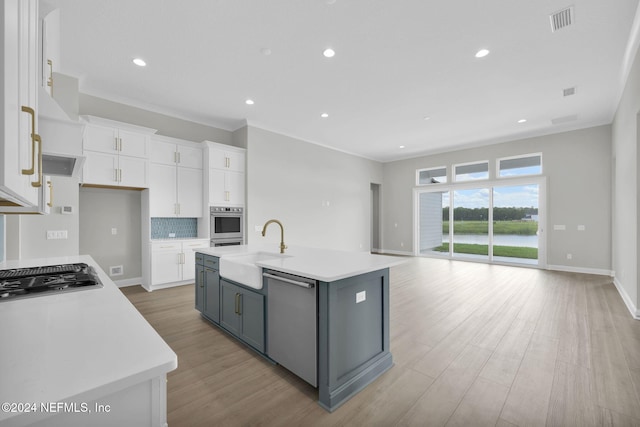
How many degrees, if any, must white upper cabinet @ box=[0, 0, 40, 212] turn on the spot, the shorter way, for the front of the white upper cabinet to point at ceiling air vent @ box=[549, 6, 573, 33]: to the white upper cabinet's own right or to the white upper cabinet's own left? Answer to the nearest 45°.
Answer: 0° — it already faces it

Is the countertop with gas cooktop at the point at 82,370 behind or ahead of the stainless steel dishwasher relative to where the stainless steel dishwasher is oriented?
ahead

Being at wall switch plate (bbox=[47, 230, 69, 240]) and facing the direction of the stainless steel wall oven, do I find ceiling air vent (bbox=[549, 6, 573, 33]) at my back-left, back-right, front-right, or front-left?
front-right

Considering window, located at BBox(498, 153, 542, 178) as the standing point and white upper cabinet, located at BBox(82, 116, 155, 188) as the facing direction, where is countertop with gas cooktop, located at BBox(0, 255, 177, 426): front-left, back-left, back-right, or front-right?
front-left

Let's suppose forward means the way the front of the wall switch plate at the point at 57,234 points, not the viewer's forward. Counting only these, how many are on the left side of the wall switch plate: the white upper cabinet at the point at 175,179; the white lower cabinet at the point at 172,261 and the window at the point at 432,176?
3

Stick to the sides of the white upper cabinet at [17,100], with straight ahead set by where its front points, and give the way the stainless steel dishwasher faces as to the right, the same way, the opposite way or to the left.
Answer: the opposite way

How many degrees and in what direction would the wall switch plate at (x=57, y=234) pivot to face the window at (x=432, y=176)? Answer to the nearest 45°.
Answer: approximately 90° to its left

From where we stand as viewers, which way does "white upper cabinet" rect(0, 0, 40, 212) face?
facing to the right of the viewer

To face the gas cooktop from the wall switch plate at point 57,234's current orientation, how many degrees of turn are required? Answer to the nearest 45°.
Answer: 0° — it already faces it

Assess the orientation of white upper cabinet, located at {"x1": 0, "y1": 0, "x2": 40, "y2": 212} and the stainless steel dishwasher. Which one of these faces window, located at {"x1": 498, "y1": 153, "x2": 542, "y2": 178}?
the white upper cabinet

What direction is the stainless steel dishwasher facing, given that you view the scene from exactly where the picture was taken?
facing the viewer and to the left of the viewer

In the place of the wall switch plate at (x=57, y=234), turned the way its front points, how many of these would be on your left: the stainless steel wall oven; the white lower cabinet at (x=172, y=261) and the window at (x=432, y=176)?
3
